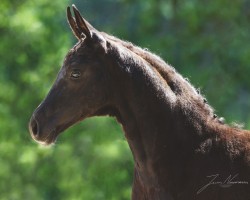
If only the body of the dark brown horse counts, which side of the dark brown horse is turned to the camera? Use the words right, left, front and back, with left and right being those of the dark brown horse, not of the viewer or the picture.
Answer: left
